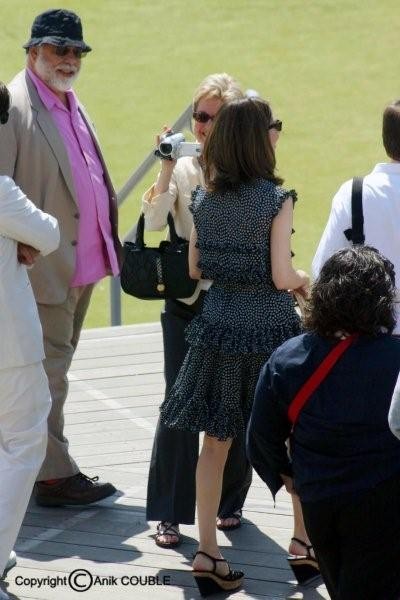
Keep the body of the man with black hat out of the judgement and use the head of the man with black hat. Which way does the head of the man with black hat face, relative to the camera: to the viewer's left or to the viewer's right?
to the viewer's right

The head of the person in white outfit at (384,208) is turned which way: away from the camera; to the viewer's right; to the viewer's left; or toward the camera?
away from the camera

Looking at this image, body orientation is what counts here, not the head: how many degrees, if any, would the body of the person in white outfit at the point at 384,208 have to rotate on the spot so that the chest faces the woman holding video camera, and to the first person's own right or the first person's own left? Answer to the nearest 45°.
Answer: approximately 90° to the first person's own left

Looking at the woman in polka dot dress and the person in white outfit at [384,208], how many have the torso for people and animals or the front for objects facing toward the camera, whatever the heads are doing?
0

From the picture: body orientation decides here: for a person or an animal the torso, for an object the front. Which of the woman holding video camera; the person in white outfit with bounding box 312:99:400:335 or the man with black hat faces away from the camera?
the person in white outfit

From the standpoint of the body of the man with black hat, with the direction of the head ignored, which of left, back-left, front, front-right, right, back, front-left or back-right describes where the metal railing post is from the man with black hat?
back-left

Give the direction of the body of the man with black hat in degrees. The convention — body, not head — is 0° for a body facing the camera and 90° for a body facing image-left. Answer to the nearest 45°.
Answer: approximately 315°

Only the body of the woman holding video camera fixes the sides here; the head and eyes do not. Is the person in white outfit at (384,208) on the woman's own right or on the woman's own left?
on the woman's own left

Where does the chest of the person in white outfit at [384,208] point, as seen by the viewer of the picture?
away from the camera
